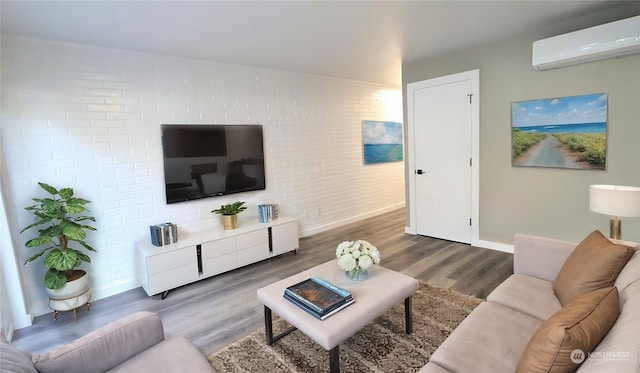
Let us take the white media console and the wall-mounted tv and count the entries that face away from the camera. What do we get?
0

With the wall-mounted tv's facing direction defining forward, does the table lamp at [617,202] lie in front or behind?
in front

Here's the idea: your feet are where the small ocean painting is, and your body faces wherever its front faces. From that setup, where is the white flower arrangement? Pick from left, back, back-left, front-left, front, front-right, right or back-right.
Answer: front-right

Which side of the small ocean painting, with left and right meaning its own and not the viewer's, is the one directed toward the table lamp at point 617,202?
front

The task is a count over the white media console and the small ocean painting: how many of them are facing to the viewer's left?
0

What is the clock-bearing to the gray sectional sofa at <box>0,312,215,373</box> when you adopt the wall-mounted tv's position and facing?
The gray sectional sofa is roughly at 2 o'clock from the wall-mounted tv.

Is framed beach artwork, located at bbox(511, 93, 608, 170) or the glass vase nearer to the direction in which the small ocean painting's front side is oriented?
the framed beach artwork

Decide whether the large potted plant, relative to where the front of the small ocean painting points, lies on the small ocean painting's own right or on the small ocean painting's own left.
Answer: on the small ocean painting's own right

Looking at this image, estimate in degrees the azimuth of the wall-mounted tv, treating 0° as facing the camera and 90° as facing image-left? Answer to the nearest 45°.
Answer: approximately 315°

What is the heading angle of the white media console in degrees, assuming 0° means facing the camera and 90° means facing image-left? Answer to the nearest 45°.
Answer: approximately 315°

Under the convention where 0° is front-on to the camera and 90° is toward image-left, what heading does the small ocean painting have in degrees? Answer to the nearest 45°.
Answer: approximately 315°

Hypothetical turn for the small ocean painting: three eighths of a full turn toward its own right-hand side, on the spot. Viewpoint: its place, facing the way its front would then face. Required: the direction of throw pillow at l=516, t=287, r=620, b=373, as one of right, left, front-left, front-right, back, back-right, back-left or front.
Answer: left
